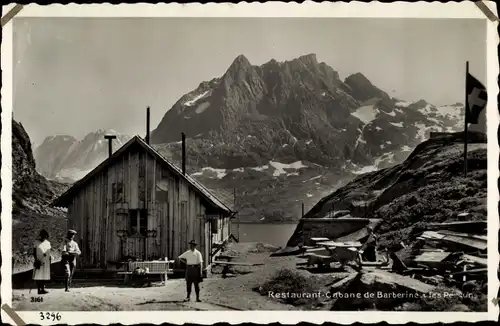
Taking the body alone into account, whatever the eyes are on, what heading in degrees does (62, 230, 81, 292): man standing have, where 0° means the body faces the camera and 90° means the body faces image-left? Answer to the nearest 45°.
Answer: approximately 315°

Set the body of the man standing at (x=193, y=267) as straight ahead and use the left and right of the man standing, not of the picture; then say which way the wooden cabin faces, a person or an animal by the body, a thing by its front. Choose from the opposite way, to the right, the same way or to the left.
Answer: the same way

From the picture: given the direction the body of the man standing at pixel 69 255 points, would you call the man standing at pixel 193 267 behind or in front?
in front

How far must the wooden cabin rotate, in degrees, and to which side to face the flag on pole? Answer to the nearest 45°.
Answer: approximately 90° to its left

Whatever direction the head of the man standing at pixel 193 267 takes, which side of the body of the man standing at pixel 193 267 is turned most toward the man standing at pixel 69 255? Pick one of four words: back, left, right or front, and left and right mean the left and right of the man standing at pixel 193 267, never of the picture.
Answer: right

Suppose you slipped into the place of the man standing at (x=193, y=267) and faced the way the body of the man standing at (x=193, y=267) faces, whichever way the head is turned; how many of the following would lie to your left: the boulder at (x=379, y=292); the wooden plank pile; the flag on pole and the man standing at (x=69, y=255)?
3

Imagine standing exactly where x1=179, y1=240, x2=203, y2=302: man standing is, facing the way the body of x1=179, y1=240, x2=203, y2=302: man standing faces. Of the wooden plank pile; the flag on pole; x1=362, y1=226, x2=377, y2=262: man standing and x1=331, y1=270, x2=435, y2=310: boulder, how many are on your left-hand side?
4

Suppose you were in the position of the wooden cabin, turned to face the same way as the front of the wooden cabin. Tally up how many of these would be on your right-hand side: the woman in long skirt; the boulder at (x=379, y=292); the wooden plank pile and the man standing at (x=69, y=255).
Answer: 2

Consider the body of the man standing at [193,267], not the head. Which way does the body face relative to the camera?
toward the camera

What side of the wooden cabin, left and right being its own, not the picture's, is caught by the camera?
front

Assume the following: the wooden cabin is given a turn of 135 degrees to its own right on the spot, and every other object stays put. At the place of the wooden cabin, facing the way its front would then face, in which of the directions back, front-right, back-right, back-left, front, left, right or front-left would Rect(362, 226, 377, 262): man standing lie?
back-right

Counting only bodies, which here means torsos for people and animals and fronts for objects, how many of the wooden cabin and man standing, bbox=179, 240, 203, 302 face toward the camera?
2

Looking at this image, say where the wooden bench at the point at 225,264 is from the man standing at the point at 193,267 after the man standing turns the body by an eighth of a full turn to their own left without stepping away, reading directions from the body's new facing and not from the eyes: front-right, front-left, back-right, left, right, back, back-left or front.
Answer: left
